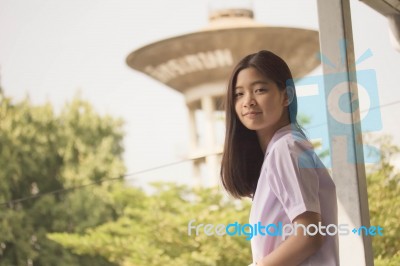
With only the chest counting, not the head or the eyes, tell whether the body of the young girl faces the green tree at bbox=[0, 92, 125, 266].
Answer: no

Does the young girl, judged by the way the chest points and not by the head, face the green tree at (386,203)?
no

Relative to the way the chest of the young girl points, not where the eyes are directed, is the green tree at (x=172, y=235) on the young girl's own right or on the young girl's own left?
on the young girl's own right
